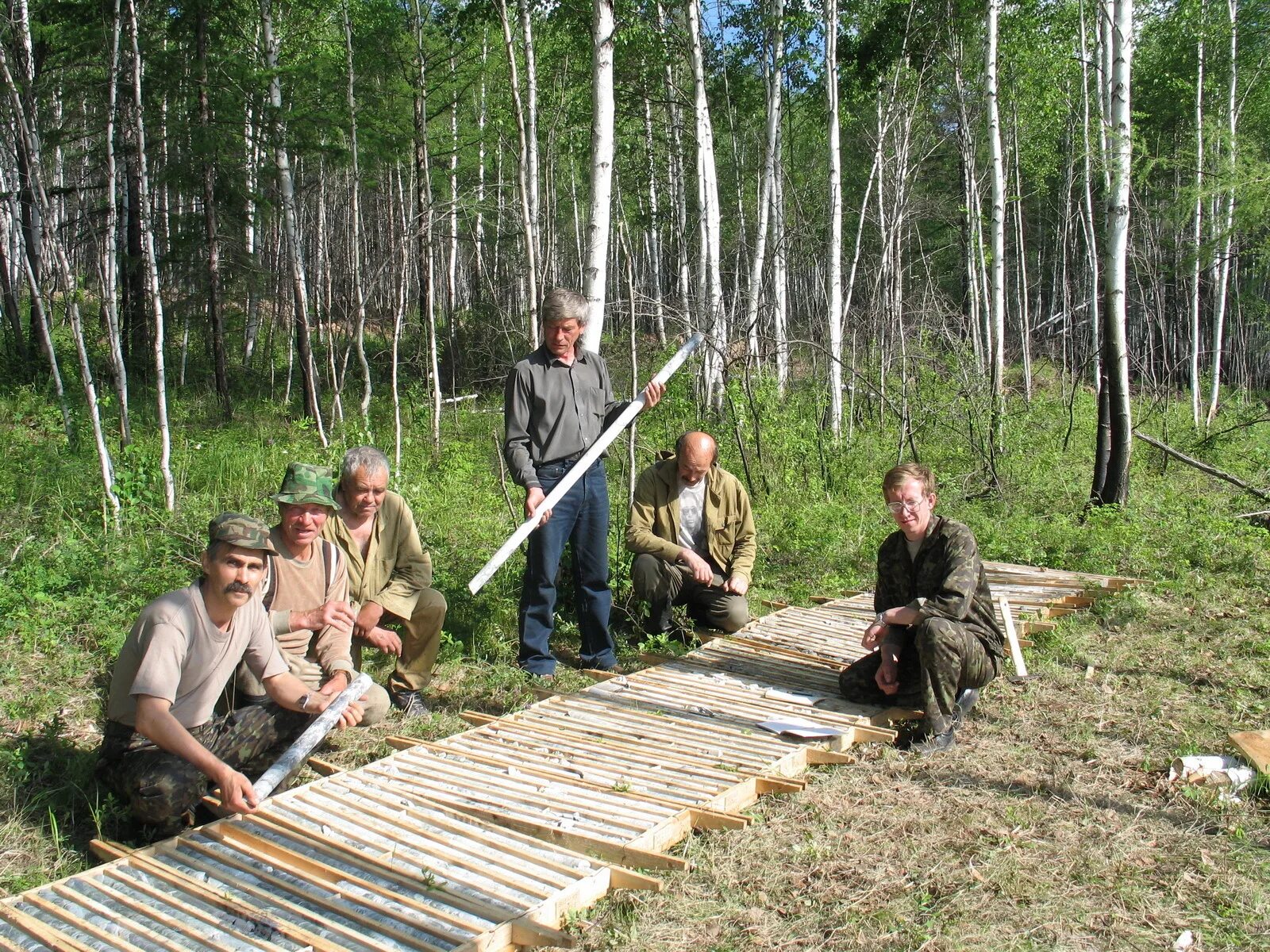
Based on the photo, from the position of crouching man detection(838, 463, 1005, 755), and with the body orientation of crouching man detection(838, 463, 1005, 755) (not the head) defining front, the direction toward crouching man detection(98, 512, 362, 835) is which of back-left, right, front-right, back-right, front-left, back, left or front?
front

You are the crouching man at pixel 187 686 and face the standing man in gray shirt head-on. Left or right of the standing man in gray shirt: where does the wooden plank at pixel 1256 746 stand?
right

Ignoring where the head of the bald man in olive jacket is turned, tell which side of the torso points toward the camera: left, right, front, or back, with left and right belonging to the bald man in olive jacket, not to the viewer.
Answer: front

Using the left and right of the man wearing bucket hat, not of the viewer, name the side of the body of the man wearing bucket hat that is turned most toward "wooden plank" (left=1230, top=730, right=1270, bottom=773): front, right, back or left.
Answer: left

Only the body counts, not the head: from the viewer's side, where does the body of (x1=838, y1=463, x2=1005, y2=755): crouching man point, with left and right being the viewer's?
facing the viewer and to the left of the viewer

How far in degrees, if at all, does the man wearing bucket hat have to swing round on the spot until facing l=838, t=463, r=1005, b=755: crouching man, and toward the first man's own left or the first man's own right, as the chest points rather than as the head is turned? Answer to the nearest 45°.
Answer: approximately 90° to the first man's own left

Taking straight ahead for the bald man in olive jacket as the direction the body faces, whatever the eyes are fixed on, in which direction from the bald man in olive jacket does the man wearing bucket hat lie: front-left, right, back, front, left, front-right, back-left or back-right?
front-right

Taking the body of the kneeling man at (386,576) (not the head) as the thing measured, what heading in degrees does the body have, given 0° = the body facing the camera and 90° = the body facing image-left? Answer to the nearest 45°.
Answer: approximately 0°

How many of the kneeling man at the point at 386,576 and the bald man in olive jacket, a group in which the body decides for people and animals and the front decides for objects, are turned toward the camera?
2

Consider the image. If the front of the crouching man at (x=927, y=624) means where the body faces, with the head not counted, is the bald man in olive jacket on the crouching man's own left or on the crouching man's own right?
on the crouching man's own right

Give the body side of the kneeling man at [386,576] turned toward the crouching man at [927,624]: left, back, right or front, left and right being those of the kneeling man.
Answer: left

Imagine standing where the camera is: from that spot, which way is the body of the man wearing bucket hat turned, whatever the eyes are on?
toward the camera
